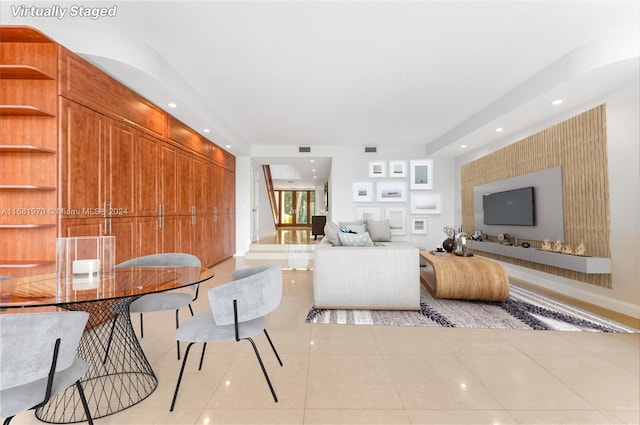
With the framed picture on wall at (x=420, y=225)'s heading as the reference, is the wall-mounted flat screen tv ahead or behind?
ahead

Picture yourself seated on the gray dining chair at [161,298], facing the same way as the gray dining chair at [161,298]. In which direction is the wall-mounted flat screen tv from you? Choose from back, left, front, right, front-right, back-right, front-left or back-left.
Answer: back-left

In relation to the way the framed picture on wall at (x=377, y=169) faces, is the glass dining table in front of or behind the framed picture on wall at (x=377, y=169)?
in front

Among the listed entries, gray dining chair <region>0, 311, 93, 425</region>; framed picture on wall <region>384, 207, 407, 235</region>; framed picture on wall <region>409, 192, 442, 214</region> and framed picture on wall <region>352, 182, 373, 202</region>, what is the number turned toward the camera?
3

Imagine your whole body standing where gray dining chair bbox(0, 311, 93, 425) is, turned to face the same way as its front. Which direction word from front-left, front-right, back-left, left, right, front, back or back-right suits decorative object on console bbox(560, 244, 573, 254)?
front-right

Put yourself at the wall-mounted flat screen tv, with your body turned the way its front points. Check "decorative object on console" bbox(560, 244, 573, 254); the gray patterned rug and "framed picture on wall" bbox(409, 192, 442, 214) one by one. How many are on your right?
1

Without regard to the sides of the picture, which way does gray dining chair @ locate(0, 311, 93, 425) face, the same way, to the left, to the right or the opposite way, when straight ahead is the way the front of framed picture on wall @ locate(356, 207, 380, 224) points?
the opposite way

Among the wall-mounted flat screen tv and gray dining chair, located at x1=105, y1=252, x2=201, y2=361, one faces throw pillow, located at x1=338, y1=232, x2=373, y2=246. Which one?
the wall-mounted flat screen tv

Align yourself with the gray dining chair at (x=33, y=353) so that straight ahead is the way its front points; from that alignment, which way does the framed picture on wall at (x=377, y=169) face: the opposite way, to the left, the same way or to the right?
the opposite way

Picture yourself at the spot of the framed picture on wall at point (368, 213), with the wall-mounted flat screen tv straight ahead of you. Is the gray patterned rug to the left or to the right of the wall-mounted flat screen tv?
right

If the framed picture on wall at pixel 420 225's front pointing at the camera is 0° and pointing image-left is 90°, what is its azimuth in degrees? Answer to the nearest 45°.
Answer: approximately 0°
